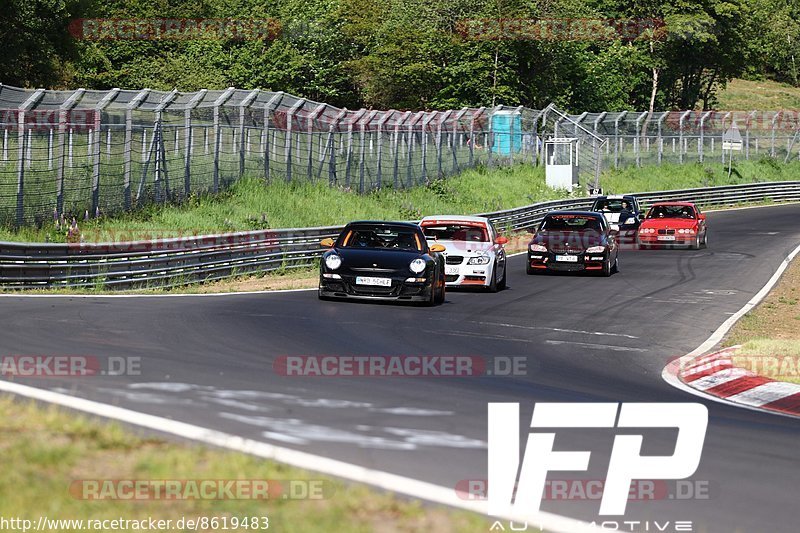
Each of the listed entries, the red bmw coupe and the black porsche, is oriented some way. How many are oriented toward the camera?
2

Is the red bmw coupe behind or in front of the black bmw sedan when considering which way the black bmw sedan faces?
behind

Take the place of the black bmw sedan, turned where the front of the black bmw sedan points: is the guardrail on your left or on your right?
on your right

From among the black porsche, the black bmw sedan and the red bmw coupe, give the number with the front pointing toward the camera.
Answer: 3

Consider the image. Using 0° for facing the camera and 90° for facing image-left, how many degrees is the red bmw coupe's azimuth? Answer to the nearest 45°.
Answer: approximately 0°

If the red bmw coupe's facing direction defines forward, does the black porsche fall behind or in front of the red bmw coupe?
in front

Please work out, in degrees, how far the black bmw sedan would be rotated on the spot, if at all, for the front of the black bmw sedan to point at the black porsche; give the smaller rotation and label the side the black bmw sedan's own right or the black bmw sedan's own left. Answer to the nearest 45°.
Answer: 0° — it already faces it

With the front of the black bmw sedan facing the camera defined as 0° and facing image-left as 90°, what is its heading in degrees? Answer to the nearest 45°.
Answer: approximately 0°

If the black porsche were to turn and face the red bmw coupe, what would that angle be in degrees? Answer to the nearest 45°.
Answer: approximately 135° to its left
